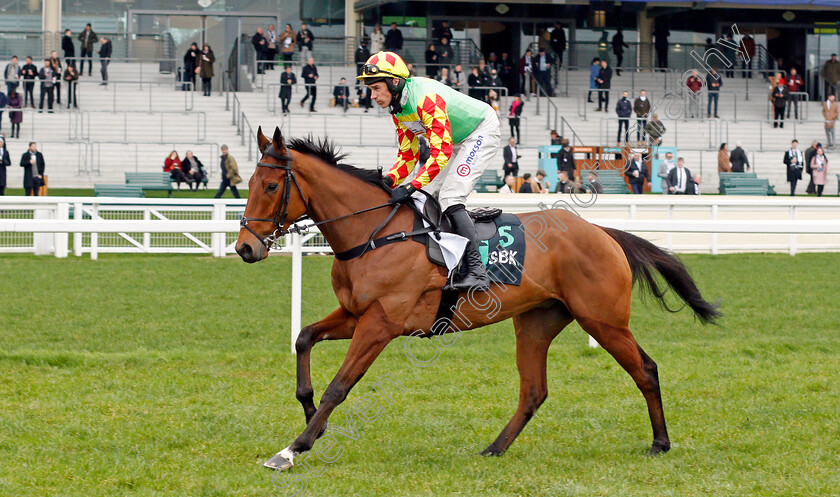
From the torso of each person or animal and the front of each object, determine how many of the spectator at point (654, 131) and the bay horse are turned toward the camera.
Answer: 1

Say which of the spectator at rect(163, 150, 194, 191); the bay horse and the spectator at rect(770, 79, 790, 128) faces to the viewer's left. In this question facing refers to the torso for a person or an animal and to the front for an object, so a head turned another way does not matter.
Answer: the bay horse

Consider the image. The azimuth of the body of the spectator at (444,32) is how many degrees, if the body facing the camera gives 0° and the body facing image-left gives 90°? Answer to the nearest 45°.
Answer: approximately 0°

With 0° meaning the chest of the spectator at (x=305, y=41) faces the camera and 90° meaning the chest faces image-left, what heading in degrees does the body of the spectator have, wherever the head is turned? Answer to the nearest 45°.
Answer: approximately 0°

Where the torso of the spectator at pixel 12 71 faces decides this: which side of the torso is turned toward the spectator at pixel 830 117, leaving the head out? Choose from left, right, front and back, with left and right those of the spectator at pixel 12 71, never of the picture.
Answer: left

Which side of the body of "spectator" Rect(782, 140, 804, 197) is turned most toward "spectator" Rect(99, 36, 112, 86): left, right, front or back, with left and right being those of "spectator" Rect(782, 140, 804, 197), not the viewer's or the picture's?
right

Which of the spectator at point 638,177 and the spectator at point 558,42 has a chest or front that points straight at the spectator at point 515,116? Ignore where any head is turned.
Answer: the spectator at point 558,42

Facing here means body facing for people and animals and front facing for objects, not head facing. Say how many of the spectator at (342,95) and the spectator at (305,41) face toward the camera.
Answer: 2
